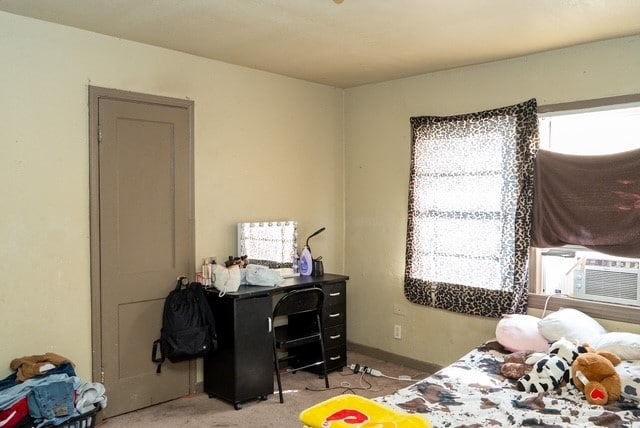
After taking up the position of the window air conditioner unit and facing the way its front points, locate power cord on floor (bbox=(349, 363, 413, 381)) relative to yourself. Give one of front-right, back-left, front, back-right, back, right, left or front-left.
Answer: front-right

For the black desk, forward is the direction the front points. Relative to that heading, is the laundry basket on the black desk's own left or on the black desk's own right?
on the black desk's own right

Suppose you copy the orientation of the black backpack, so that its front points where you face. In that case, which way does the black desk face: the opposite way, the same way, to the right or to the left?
the same way

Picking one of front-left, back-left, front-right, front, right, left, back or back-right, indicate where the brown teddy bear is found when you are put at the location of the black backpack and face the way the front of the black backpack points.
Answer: front

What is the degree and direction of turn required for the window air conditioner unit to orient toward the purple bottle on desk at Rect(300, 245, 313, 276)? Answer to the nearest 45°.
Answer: approximately 45° to its right

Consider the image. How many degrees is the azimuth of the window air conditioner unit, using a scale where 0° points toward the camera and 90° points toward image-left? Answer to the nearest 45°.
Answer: approximately 45°

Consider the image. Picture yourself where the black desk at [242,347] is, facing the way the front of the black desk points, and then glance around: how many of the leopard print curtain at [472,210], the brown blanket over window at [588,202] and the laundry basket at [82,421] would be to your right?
1

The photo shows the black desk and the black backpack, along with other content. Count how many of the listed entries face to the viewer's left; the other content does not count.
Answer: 0

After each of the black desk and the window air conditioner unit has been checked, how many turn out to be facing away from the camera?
0

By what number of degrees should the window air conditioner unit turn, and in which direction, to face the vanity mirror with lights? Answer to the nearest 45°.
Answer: approximately 45° to its right

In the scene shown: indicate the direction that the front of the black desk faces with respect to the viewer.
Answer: facing the viewer and to the right of the viewer

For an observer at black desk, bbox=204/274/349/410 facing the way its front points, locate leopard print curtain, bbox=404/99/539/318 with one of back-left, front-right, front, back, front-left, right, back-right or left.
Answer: front-left

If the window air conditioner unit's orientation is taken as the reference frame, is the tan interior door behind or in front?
in front

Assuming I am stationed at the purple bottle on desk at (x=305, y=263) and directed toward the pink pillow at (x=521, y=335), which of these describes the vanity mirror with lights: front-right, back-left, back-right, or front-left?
back-right

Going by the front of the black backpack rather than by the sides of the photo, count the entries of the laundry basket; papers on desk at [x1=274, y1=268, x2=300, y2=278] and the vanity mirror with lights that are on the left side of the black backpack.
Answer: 2

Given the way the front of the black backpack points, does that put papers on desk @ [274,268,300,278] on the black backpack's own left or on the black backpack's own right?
on the black backpack's own left

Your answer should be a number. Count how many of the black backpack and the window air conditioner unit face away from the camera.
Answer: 0

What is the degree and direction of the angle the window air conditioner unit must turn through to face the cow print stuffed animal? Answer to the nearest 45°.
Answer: approximately 45° to its left
